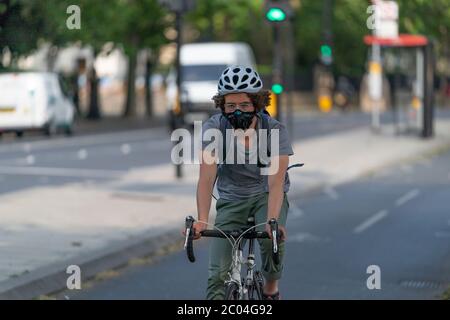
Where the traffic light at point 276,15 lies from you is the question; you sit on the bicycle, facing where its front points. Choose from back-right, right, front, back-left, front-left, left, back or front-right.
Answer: back

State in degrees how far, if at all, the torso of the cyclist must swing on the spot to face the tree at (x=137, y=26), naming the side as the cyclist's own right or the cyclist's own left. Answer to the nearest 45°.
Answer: approximately 180°

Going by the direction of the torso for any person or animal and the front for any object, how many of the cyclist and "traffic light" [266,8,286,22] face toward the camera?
2

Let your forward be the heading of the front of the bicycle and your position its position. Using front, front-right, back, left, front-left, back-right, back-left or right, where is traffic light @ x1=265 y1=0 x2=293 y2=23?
back

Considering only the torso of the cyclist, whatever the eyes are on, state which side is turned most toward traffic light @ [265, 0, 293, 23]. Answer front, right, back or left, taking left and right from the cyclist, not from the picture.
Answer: back

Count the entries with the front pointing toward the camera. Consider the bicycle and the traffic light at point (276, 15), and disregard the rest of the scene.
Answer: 2

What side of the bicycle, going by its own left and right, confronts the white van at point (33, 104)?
back

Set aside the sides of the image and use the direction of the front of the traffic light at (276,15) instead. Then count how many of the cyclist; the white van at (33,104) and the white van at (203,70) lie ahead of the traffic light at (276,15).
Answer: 1

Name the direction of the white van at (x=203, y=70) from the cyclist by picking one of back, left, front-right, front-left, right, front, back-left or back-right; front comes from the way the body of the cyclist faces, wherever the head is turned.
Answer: back

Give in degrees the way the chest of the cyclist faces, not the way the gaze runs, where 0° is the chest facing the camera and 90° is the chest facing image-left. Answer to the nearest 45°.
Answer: approximately 0°

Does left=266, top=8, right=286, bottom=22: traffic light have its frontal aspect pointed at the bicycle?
yes
